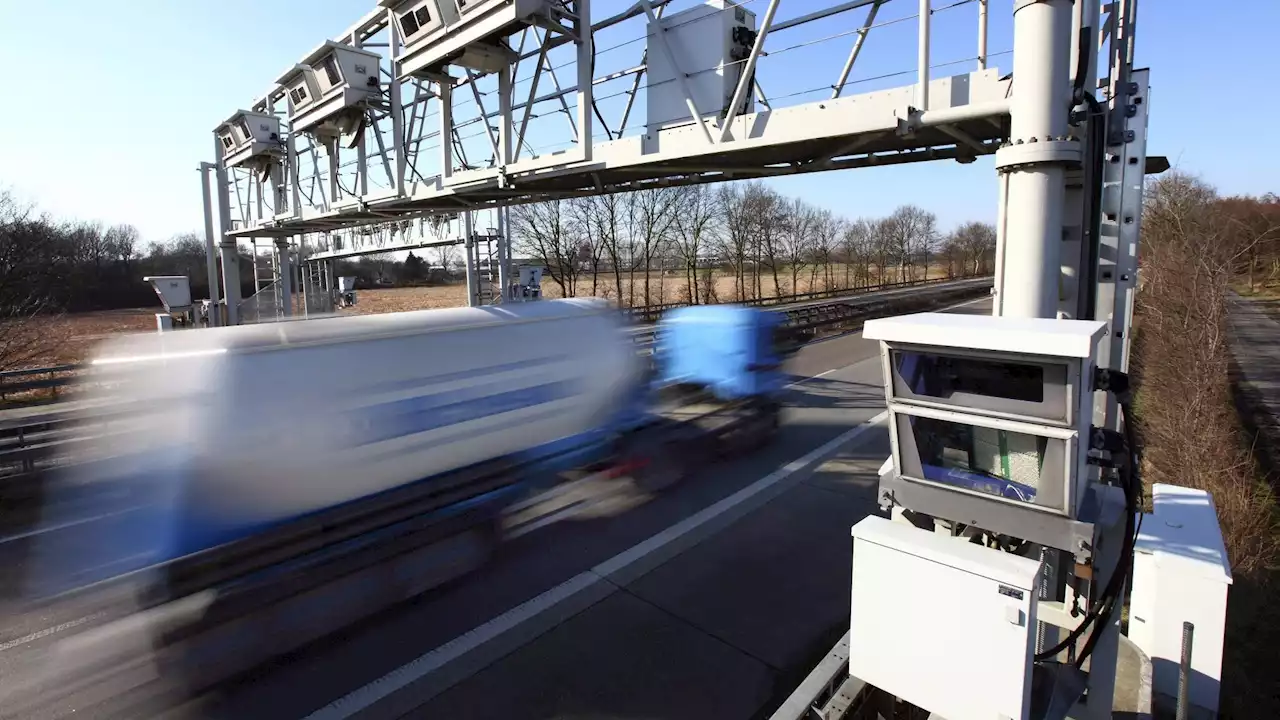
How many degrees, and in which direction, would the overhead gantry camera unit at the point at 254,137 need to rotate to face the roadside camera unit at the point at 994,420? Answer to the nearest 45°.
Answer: approximately 45° to its left

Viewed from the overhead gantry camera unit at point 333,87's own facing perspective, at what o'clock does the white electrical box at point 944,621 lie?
The white electrical box is roughly at 10 o'clock from the overhead gantry camera unit.

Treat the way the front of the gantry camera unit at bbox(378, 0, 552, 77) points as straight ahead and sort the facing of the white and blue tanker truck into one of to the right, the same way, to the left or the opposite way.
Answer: the opposite way

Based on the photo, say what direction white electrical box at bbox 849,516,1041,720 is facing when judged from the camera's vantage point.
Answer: facing the viewer and to the left of the viewer

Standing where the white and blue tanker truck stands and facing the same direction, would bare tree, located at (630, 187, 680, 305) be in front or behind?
in front

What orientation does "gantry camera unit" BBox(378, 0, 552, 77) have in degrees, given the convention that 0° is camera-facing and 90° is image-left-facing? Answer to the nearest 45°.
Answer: approximately 45°

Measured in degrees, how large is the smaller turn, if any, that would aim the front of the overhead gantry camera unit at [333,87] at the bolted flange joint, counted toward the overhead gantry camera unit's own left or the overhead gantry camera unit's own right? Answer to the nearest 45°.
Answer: approximately 45° to the overhead gantry camera unit's own left

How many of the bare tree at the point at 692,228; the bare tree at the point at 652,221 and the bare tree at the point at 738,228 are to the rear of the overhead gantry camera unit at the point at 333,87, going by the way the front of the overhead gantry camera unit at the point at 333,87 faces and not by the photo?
3

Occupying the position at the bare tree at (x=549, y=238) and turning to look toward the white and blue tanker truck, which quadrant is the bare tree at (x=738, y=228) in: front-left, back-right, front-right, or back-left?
back-left

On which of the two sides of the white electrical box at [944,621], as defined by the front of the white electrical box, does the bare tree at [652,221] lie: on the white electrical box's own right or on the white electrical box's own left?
on the white electrical box's own right
